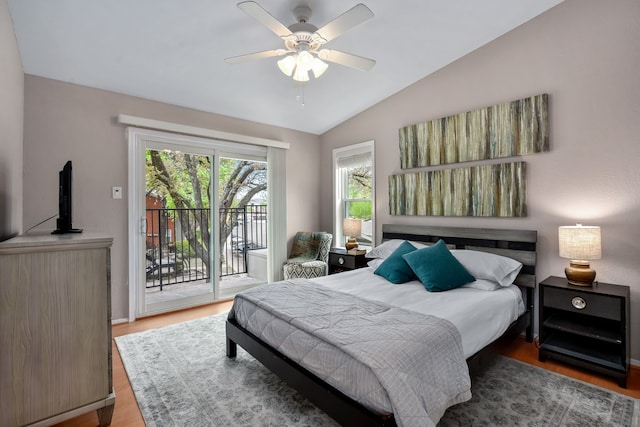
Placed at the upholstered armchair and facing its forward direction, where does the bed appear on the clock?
The bed is roughly at 10 o'clock from the upholstered armchair.

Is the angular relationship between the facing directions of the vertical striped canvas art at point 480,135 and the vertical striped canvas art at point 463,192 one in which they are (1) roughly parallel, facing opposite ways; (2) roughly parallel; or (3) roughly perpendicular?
roughly parallel

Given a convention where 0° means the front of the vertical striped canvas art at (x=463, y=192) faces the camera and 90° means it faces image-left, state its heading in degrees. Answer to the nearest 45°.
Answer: approximately 45°

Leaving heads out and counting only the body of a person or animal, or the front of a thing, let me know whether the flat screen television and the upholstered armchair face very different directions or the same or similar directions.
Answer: very different directions

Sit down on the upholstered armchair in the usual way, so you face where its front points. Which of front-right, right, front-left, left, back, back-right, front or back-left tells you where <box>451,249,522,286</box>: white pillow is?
left

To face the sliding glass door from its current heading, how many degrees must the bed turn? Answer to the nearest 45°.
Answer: approximately 90° to its right

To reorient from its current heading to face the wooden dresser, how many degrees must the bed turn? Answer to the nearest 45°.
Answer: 0° — it already faces it

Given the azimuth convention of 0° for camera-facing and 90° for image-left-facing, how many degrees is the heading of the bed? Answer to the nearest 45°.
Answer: approximately 45°

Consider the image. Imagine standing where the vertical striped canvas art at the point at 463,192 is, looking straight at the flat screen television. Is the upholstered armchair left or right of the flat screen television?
right

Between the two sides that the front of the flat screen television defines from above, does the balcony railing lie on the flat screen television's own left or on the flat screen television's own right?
on the flat screen television's own left

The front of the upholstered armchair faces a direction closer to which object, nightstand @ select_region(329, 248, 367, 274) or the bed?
the bed

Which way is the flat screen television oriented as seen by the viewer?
to the viewer's right

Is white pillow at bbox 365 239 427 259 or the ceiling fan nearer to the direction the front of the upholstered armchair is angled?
the ceiling fan

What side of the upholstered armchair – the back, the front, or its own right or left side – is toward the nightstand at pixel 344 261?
left
